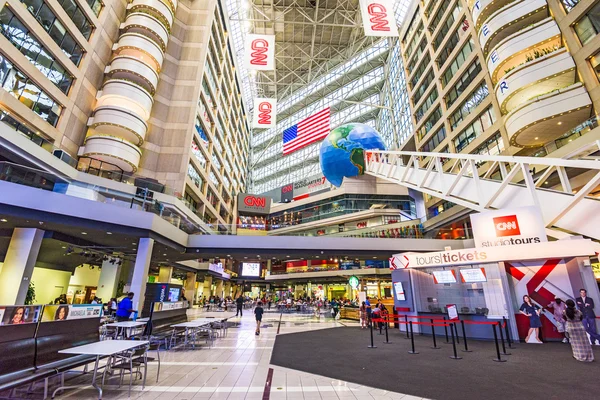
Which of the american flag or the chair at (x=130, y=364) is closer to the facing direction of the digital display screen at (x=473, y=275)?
the chair

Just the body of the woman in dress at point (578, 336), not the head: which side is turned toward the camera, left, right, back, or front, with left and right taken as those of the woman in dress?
back

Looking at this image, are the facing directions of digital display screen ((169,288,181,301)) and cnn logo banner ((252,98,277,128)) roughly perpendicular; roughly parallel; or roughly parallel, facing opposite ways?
roughly parallel

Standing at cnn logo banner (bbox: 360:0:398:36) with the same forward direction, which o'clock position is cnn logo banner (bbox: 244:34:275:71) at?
cnn logo banner (bbox: 244:34:275:71) is roughly at 3 o'clock from cnn logo banner (bbox: 360:0:398:36).

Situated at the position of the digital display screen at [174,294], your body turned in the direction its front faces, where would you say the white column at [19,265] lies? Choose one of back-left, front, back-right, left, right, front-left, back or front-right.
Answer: right

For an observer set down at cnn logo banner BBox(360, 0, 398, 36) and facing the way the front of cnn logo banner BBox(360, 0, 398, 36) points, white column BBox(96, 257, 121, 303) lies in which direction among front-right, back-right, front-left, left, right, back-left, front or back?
right

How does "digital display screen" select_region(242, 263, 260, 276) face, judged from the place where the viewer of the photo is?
facing the viewer

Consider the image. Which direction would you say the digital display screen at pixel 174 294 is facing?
toward the camera

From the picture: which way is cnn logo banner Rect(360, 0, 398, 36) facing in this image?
toward the camera
